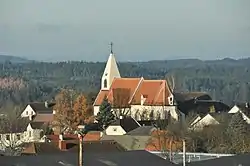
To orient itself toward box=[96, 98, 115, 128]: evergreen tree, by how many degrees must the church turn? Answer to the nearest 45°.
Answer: approximately 45° to its left

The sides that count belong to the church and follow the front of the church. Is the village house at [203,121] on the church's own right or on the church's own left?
on the church's own left

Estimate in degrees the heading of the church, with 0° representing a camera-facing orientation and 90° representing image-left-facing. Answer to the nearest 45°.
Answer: approximately 90°

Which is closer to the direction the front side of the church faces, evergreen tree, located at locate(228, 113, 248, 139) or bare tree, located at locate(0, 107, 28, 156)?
the bare tree

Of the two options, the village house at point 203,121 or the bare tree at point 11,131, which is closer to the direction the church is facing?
the bare tree

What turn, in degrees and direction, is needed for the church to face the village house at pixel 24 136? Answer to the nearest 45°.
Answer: approximately 45° to its left

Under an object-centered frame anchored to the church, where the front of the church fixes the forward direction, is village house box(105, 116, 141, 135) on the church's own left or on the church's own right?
on the church's own left

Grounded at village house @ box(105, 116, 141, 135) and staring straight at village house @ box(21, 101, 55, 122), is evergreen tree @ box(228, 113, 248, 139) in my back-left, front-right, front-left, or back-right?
back-right

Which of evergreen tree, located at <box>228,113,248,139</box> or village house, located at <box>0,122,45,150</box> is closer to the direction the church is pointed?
the village house
